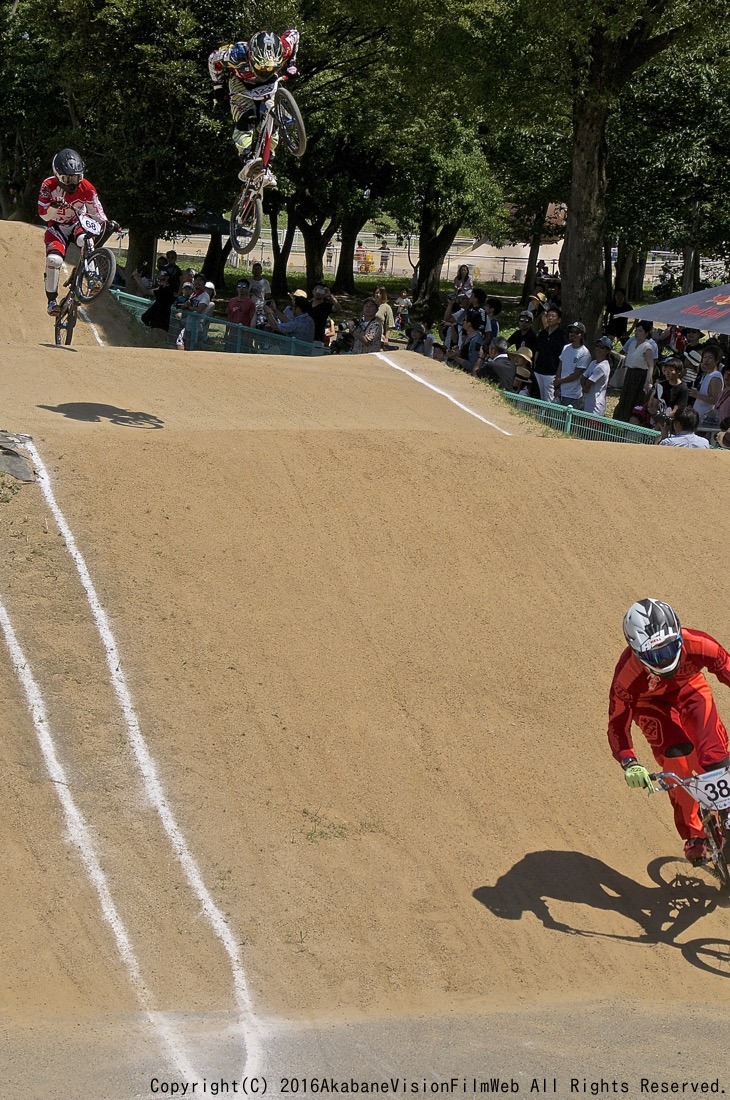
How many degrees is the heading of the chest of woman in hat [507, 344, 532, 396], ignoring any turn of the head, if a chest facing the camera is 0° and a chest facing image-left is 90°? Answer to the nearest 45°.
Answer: approximately 45°

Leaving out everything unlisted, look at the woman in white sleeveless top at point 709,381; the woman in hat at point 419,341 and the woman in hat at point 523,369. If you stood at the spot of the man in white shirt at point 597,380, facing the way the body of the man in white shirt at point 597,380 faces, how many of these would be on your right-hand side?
2

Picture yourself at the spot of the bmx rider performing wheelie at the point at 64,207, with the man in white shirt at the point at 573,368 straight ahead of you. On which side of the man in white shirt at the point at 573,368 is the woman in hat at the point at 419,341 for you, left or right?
left

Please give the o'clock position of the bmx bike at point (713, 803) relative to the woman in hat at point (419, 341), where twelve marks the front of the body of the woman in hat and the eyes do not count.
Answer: The bmx bike is roughly at 10 o'clock from the woman in hat.

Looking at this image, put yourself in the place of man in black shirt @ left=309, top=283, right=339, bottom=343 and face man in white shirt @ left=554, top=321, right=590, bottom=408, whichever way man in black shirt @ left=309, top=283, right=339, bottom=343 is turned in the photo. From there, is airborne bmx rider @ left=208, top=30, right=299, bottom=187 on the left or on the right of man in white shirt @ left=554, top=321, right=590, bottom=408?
right

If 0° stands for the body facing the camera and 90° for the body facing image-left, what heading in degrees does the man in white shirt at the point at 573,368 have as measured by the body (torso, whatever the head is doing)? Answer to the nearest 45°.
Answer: approximately 45°

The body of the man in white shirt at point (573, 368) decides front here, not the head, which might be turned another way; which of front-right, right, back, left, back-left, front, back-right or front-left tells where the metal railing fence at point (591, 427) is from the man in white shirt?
front-left

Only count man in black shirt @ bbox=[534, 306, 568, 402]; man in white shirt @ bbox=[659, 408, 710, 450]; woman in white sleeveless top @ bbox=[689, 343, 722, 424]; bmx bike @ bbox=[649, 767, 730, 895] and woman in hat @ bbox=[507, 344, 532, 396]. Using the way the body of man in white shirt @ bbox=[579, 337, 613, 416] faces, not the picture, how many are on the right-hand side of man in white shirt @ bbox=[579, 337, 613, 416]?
2

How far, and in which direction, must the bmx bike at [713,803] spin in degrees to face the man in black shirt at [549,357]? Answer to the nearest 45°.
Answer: approximately 180°

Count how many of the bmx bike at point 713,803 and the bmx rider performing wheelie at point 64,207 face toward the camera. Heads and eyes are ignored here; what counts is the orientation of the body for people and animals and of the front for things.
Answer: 2

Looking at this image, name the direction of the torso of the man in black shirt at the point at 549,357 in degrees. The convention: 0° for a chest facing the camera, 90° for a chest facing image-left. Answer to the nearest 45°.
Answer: approximately 45°
